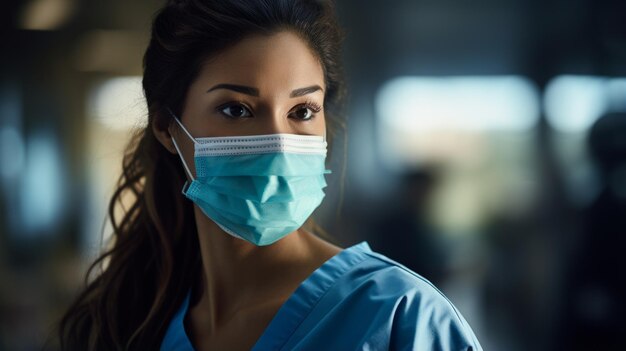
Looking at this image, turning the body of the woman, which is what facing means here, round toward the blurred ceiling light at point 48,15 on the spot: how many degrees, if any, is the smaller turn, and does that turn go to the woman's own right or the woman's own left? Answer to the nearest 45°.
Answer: approximately 90° to the woman's own right

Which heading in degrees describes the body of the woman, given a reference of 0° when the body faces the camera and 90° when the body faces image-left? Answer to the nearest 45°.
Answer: approximately 45°

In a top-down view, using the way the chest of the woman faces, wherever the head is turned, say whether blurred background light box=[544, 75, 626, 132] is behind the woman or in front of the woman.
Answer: behind

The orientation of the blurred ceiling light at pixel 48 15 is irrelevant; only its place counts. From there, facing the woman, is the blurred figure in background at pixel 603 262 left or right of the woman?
left
